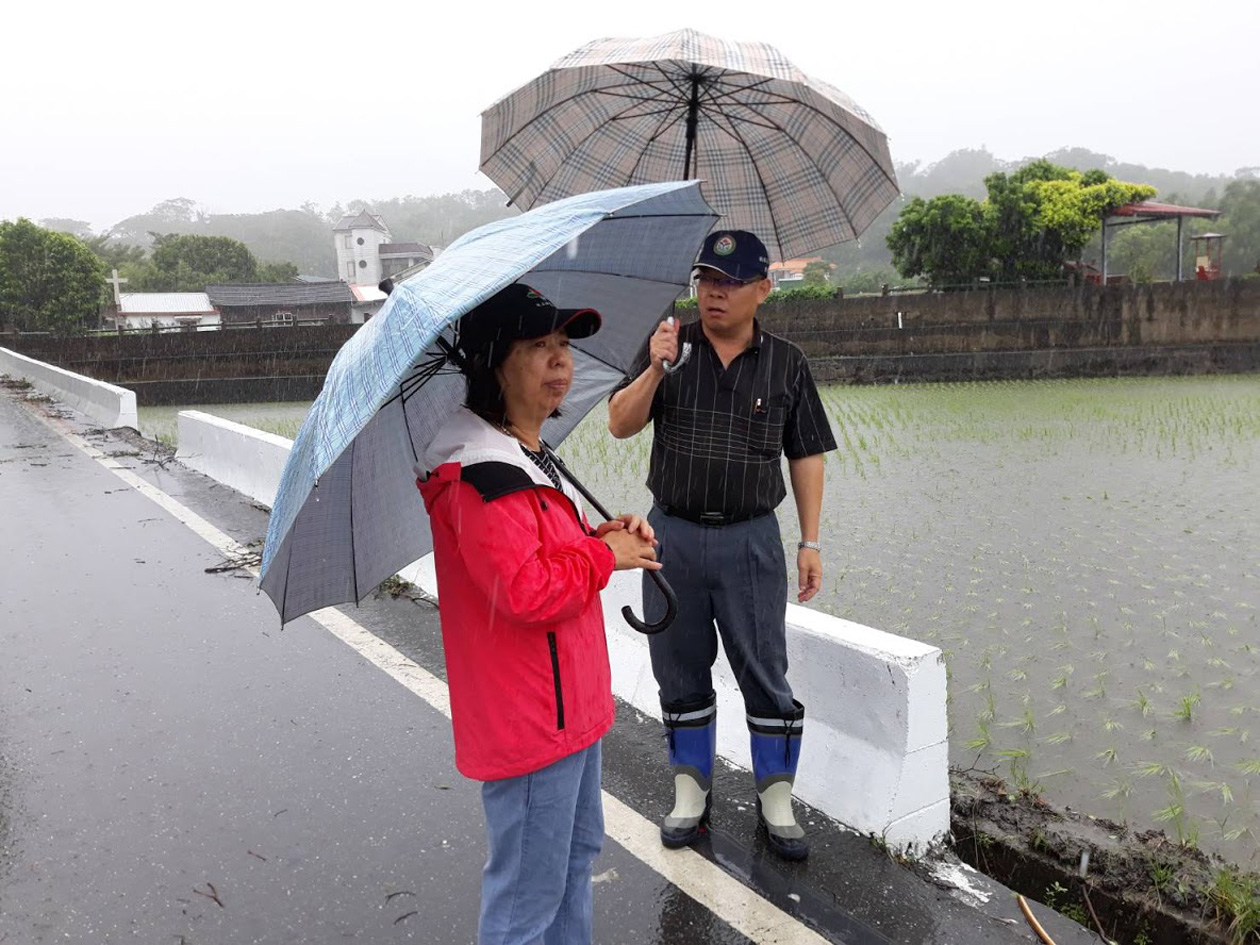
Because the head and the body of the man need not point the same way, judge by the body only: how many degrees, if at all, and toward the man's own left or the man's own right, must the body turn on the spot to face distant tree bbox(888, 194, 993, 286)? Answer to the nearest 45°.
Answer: approximately 180°

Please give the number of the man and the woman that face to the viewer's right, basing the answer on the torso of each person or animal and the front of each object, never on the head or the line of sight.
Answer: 1

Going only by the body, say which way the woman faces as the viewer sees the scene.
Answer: to the viewer's right

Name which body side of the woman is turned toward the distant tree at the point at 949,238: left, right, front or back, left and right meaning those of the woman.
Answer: left

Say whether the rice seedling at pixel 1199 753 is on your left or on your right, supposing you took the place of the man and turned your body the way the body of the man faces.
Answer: on your left

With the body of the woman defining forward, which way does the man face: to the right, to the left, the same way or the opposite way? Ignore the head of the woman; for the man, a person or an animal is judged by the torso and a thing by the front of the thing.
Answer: to the right

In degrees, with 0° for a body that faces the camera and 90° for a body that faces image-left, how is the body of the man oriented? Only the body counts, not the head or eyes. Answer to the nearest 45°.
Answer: approximately 0°

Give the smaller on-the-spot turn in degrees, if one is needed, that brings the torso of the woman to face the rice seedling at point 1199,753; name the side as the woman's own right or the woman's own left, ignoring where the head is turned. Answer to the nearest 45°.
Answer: approximately 45° to the woman's own left
